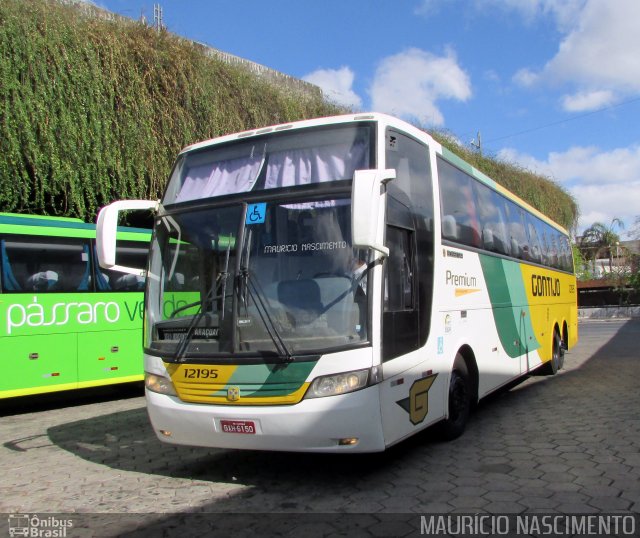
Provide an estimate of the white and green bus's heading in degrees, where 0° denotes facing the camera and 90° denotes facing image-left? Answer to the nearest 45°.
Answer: approximately 45°

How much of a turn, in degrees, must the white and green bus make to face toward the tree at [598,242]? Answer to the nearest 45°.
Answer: approximately 180°

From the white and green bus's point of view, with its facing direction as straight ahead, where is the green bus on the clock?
The green bus is roughly at 3 o'clock from the white and green bus.
